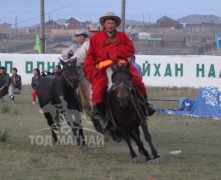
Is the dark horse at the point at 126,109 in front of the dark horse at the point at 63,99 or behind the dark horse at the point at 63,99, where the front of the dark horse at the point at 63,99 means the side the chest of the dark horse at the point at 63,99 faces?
in front

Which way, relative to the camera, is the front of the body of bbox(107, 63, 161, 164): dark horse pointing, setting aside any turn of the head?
toward the camera

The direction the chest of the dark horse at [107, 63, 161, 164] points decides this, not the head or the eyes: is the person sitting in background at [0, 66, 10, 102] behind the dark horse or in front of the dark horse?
behind

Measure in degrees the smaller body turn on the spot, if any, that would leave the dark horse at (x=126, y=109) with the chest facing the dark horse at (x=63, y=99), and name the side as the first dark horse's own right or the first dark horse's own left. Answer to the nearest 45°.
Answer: approximately 135° to the first dark horse's own right

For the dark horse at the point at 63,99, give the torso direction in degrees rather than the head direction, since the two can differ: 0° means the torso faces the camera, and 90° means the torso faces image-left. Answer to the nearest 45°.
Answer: approximately 315°

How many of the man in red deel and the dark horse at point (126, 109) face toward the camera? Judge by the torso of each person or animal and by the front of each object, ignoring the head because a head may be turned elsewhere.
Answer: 2

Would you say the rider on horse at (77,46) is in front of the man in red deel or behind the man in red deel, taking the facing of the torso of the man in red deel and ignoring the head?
behind

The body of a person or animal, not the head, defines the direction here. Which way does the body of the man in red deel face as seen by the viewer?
toward the camera
